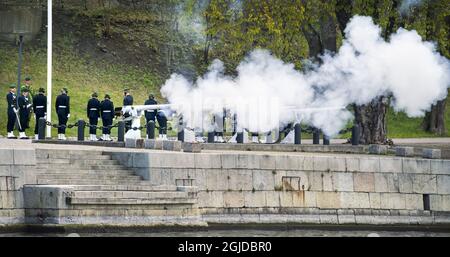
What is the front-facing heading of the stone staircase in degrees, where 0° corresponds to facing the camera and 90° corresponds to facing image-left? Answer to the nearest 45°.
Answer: approximately 0°
